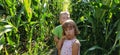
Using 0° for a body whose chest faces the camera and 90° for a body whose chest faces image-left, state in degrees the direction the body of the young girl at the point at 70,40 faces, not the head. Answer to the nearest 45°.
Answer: approximately 45°

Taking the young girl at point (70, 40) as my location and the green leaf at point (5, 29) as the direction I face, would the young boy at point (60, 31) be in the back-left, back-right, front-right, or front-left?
front-right

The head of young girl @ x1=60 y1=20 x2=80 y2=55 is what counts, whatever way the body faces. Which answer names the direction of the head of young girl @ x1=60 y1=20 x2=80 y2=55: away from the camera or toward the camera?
toward the camera

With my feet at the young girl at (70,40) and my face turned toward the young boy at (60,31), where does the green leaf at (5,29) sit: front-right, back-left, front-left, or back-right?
front-left

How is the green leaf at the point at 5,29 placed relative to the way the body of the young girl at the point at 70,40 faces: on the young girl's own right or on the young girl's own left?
on the young girl's own right
